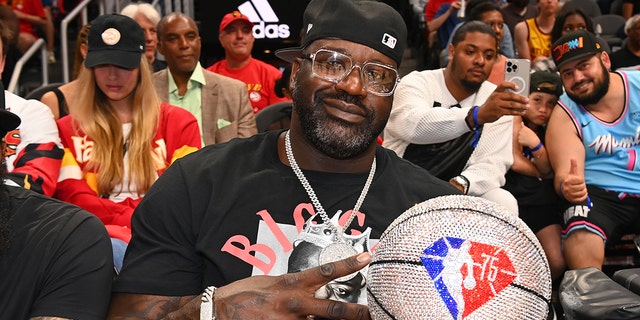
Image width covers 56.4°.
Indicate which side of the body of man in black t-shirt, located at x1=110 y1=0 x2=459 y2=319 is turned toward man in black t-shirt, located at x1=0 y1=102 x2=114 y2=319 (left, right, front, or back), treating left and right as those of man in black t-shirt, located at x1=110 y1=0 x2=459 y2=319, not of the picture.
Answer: right

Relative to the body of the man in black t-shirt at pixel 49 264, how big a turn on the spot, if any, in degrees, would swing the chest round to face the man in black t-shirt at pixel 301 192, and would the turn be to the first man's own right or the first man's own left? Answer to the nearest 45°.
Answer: approximately 90° to the first man's own left

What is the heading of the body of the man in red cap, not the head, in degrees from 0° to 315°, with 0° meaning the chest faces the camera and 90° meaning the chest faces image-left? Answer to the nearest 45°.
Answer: approximately 0°

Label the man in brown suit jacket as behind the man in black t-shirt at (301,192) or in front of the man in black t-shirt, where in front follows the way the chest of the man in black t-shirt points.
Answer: behind

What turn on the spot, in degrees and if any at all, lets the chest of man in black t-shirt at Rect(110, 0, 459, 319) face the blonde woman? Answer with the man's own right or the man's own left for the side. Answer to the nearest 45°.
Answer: approximately 135° to the man's own right
